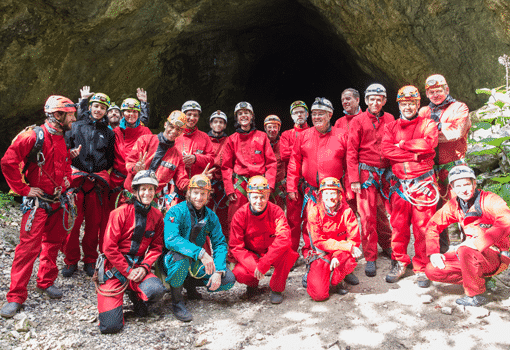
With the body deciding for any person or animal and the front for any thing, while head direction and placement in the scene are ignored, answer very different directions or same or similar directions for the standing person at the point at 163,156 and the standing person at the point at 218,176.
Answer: same or similar directions

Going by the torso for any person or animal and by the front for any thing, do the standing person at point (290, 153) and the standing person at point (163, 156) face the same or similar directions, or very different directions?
same or similar directions

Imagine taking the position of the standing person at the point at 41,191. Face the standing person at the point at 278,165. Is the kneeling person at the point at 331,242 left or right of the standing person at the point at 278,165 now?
right

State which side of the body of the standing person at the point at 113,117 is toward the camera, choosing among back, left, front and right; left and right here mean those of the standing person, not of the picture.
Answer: front

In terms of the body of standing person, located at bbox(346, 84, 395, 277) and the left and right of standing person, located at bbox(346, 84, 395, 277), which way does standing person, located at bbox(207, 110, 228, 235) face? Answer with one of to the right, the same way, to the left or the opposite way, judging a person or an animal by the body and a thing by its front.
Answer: the same way

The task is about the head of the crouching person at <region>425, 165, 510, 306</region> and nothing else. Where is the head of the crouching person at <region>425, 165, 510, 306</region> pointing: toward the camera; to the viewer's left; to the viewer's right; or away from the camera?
toward the camera

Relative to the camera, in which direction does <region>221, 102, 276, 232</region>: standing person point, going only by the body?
toward the camera

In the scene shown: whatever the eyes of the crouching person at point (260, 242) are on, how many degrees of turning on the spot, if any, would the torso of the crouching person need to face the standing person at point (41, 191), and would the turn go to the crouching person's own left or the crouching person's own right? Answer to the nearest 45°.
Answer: approximately 90° to the crouching person's own right

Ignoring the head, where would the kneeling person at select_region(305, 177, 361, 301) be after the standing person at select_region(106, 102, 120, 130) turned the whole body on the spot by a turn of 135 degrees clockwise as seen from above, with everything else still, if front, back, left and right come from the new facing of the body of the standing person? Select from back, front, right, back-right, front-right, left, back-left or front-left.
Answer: back

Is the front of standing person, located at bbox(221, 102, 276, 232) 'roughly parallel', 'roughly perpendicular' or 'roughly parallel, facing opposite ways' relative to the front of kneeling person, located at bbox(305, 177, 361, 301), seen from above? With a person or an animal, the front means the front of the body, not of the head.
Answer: roughly parallel

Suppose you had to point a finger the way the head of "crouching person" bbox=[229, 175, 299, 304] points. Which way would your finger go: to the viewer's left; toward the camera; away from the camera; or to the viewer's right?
toward the camera

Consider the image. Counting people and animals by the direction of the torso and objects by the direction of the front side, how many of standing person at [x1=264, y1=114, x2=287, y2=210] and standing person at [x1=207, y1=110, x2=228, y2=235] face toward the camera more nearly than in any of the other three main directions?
2

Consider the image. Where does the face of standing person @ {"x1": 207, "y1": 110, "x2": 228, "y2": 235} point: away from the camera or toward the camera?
toward the camera

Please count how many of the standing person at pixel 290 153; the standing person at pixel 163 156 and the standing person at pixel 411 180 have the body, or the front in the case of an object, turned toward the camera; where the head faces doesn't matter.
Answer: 3

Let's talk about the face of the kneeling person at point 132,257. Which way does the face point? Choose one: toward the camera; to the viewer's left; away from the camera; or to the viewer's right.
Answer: toward the camera

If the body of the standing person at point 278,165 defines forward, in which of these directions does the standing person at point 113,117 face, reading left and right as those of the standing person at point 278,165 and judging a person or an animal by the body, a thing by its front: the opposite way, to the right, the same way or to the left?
the same way

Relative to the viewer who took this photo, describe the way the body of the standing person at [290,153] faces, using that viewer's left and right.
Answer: facing the viewer

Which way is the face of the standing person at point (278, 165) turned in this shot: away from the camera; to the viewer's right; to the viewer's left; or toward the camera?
toward the camera

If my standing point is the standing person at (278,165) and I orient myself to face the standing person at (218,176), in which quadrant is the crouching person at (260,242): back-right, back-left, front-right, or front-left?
front-left
